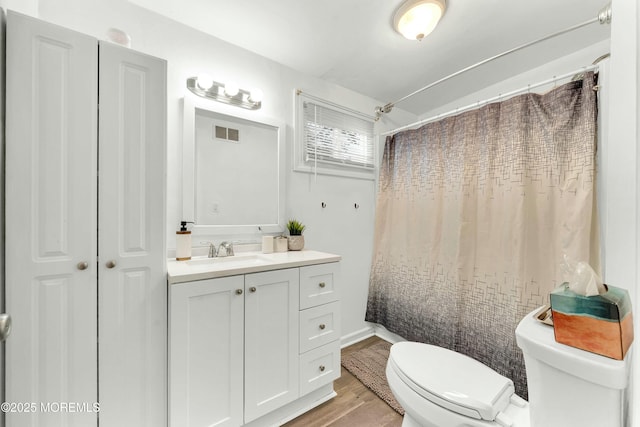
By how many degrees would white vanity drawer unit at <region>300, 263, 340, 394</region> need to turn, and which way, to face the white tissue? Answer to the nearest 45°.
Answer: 0° — it already faces it

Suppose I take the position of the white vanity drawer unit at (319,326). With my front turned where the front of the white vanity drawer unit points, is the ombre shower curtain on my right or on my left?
on my left

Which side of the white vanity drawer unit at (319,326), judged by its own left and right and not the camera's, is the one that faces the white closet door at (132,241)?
right

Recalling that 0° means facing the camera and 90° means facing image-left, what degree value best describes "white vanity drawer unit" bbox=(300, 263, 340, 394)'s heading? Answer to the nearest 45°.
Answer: approximately 315°

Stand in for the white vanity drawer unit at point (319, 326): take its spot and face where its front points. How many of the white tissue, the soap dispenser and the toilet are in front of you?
2
